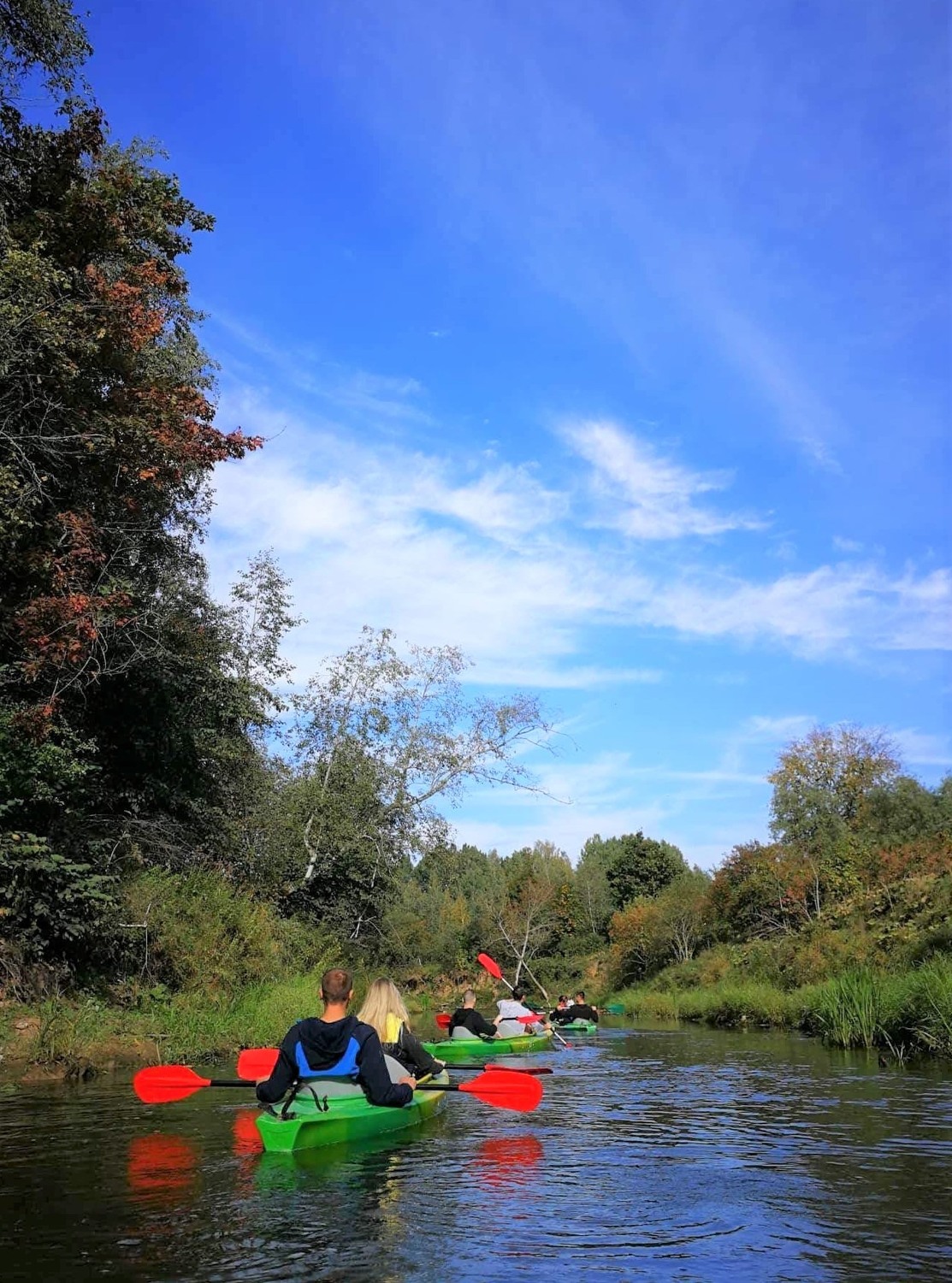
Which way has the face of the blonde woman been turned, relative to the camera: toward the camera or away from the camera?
away from the camera

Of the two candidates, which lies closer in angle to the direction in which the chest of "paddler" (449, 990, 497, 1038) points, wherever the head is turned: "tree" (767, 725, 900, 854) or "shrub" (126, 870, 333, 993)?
the tree

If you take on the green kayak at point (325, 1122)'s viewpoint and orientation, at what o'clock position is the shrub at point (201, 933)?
The shrub is roughly at 10 o'clock from the green kayak.

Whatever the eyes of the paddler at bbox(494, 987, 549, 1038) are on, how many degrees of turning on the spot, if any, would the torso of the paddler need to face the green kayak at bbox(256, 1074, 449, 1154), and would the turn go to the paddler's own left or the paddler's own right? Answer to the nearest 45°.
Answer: approximately 135° to the paddler's own right

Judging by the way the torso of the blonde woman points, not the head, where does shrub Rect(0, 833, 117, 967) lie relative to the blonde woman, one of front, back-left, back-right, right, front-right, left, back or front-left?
left

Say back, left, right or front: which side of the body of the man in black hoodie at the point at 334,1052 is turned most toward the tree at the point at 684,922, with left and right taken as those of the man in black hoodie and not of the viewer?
front

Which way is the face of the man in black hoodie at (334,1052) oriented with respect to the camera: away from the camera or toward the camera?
away from the camera

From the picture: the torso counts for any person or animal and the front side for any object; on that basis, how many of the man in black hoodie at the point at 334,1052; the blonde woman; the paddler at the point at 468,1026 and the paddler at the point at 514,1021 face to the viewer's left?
0

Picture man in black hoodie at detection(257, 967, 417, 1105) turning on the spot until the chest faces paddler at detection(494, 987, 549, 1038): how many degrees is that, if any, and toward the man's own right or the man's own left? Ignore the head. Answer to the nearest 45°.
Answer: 0° — they already face them

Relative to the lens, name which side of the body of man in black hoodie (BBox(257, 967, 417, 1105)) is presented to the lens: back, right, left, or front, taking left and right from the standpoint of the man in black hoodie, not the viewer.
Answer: back

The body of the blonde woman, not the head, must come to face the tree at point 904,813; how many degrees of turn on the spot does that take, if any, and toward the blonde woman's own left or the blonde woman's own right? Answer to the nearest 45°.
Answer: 0° — they already face it

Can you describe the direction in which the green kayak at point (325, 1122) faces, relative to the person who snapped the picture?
facing away from the viewer and to the right of the viewer

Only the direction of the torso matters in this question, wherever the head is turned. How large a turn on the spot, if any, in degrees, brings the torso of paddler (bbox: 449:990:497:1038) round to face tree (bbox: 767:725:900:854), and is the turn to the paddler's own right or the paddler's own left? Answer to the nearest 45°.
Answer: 0° — they already face it

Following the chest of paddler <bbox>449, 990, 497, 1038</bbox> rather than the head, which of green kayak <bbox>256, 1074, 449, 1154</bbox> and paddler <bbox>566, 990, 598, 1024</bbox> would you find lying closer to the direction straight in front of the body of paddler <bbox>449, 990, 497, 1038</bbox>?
the paddler

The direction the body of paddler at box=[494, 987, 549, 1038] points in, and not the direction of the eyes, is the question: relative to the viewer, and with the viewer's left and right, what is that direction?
facing away from the viewer and to the right of the viewer

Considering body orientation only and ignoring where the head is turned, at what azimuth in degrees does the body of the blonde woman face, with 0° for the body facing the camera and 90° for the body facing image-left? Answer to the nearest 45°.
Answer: approximately 225°
